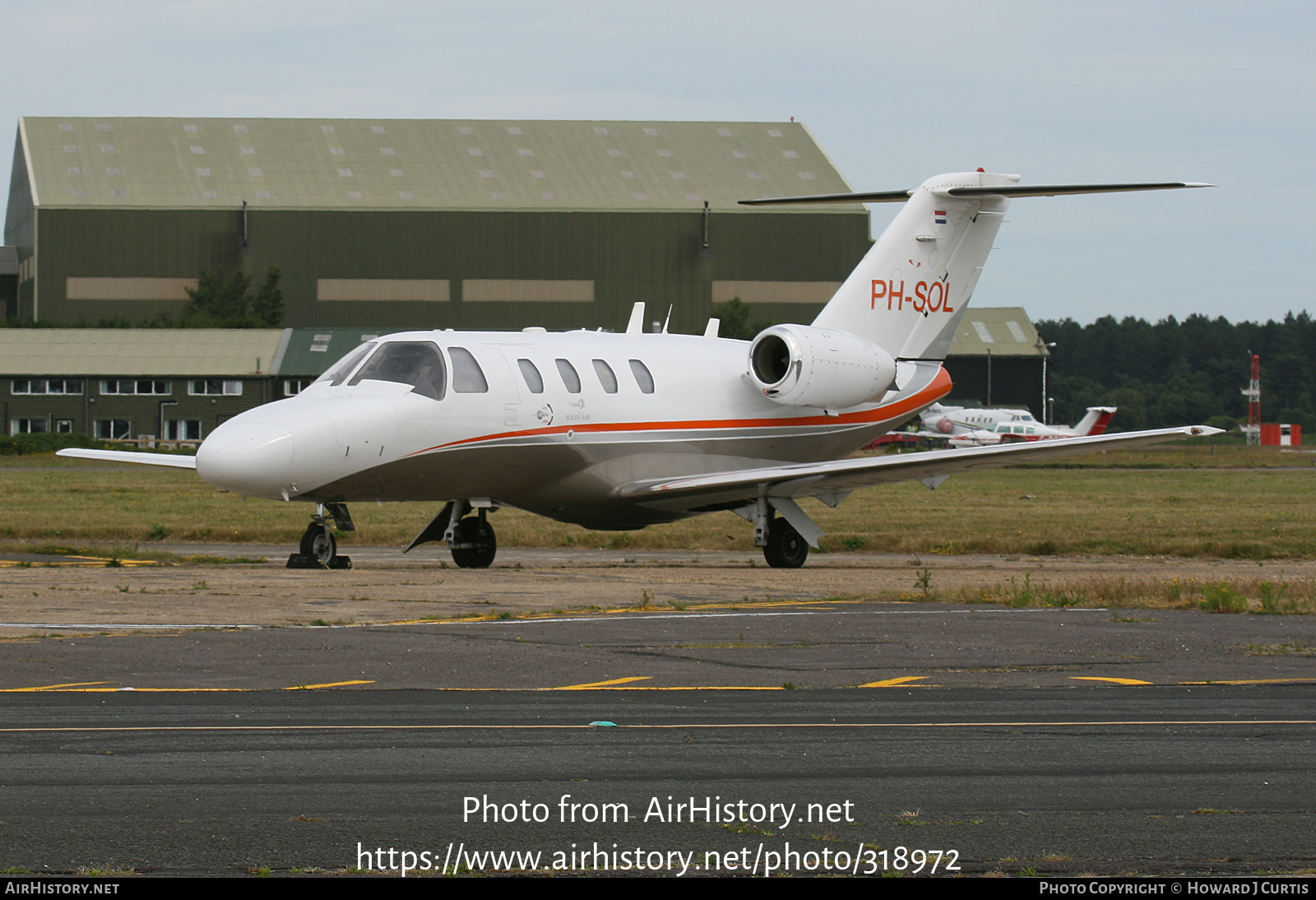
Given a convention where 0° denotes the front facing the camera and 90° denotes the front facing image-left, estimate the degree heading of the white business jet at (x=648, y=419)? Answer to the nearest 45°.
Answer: approximately 45°
